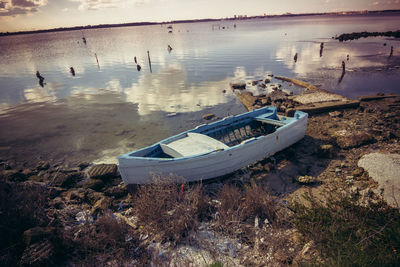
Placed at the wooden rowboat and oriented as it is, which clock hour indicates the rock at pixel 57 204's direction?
The rock is roughly at 1 o'clock from the wooden rowboat.

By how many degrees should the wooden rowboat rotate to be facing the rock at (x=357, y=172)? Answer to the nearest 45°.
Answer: approximately 135° to its left

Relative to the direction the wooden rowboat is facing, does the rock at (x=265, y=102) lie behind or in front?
behind

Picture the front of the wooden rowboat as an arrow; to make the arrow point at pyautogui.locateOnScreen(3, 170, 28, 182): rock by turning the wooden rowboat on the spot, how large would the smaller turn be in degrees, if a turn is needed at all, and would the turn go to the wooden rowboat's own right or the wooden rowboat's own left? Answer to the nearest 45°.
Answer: approximately 45° to the wooden rowboat's own right

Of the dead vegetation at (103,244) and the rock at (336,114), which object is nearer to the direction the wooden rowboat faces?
the dead vegetation

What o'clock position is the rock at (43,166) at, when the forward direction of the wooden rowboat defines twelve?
The rock is roughly at 2 o'clock from the wooden rowboat.

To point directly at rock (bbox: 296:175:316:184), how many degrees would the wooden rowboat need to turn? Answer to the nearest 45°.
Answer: approximately 135° to its left

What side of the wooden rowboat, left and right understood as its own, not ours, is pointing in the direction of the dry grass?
left

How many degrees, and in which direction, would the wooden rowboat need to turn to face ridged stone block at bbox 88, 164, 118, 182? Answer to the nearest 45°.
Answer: approximately 45° to its right
